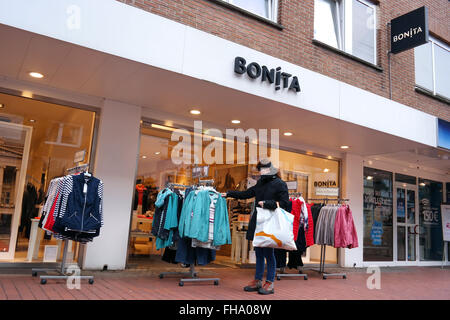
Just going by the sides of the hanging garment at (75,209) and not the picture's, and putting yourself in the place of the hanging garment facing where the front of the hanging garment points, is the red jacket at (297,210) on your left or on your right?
on your left

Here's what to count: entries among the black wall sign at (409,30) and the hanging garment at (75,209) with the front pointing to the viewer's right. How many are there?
0

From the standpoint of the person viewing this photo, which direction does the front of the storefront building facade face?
facing the viewer and to the right of the viewer

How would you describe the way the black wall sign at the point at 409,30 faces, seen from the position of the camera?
facing the viewer and to the left of the viewer

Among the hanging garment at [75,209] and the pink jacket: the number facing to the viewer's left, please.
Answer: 0

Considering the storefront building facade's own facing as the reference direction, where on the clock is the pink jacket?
The pink jacket is roughly at 10 o'clock from the storefront building facade.

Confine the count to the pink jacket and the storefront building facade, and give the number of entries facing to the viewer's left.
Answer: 0

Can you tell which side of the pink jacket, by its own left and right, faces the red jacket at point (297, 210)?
right

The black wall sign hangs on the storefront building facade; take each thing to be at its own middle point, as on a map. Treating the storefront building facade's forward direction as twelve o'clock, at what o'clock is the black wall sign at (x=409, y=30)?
The black wall sign is roughly at 10 o'clock from the storefront building facade.

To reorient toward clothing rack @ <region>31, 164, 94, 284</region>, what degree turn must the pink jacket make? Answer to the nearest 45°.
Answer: approximately 90° to its right

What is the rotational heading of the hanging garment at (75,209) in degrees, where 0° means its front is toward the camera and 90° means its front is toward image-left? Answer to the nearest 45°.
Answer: approximately 0°

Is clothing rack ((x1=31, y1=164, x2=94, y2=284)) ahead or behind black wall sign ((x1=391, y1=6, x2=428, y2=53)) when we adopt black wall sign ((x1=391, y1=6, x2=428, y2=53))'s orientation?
ahead
